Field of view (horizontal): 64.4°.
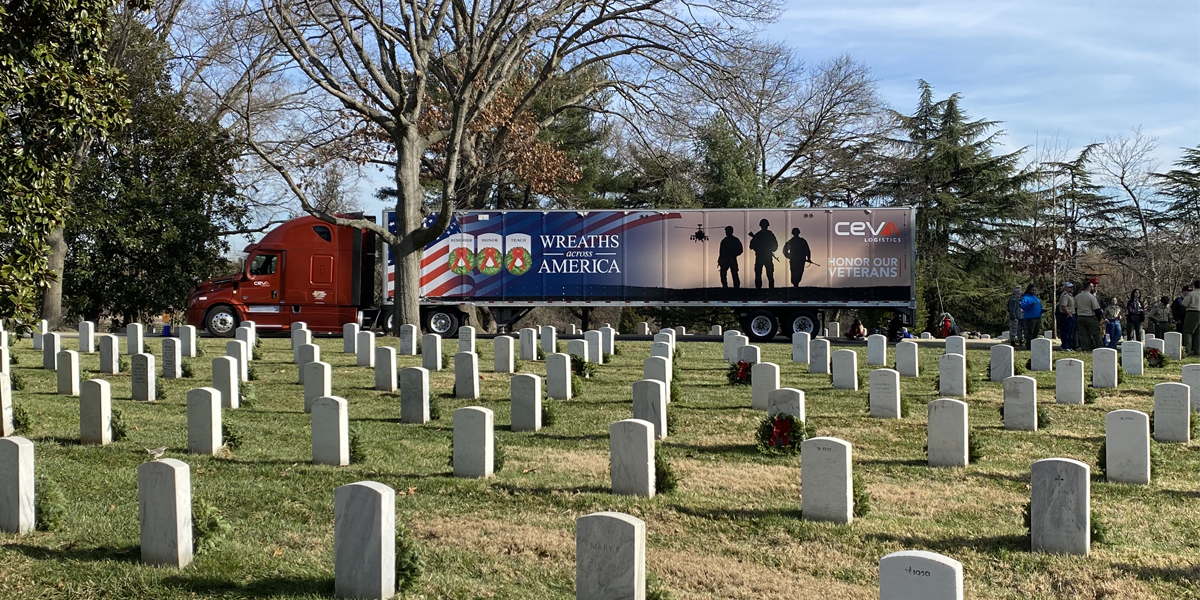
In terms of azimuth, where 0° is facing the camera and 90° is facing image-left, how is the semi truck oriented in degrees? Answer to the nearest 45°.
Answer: approximately 90°

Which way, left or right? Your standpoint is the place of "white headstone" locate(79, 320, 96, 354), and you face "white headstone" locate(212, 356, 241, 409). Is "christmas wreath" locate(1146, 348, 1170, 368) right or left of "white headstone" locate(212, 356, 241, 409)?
left

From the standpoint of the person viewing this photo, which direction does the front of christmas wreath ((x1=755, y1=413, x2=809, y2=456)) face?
facing the viewer

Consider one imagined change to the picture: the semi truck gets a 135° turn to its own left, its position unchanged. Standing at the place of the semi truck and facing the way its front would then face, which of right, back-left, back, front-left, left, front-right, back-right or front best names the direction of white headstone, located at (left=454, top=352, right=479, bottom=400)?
front-right

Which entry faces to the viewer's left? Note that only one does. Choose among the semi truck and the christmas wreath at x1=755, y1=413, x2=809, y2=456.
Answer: the semi truck

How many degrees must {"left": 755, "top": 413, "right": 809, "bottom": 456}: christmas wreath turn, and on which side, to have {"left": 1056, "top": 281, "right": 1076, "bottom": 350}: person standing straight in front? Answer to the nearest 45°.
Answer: approximately 135° to its left
